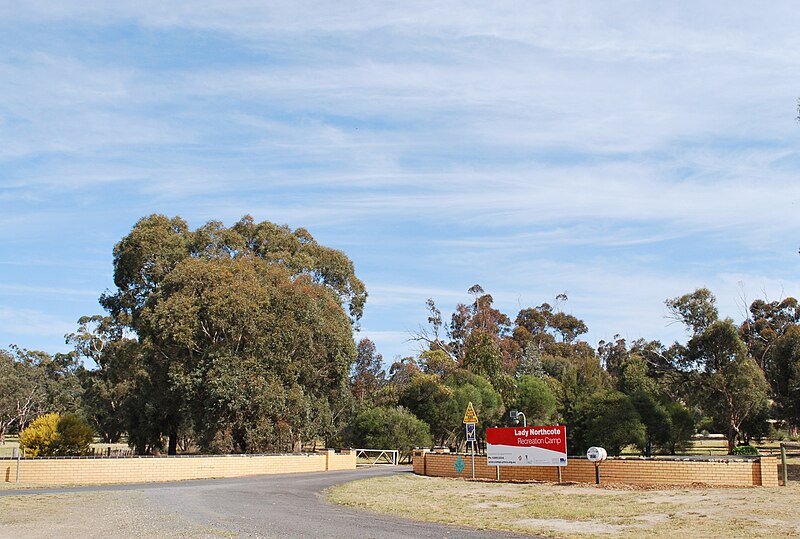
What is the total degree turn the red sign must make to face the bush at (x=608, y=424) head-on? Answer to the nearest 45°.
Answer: approximately 180°

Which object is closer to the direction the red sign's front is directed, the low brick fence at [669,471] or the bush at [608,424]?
the low brick fence

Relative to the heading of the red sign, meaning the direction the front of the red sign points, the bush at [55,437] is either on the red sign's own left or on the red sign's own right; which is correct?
on the red sign's own right

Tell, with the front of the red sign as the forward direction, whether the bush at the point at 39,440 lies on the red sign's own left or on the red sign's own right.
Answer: on the red sign's own right

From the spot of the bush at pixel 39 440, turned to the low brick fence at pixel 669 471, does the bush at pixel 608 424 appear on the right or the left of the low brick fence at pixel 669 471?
left

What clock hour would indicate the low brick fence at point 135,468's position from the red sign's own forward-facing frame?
The low brick fence is roughly at 3 o'clock from the red sign.

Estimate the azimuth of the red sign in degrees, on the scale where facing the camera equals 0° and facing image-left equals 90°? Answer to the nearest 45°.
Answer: approximately 0°
